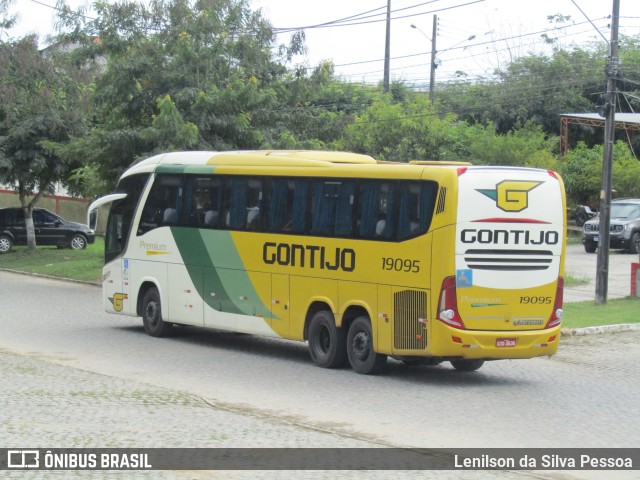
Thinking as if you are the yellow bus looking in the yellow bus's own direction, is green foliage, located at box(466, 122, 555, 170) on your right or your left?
on your right

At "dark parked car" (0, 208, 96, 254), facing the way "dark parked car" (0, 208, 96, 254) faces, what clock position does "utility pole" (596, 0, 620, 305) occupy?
The utility pole is roughly at 2 o'clock from the dark parked car.

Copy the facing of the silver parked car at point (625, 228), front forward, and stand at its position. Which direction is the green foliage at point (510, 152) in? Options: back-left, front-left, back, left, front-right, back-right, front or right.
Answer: right

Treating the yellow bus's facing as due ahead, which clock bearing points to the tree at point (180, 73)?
The tree is roughly at 1 o'clock from the yellow bus.

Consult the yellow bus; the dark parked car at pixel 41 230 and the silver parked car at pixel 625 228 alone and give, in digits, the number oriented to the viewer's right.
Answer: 1

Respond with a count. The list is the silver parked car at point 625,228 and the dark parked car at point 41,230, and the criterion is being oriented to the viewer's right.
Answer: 1

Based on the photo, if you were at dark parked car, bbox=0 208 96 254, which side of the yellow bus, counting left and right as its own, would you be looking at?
front

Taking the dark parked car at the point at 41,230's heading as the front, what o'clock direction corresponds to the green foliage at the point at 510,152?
The green foliage is roughly at 12 o'clock from the dark parked car.

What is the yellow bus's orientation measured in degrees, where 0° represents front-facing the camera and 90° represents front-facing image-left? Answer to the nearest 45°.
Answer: approximately 135°

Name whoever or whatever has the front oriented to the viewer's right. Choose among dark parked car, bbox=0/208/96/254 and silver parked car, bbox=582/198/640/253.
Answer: dark parked car, bbox=0/208/96/254

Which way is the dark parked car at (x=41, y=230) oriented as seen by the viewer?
to the viewer's right
